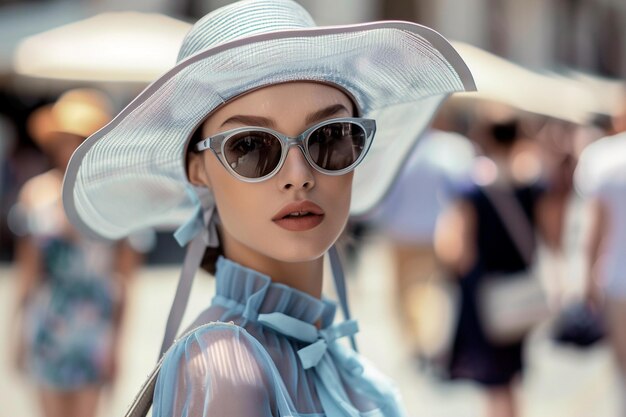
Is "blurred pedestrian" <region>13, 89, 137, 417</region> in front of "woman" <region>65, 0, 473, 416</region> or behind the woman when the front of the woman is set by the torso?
behind

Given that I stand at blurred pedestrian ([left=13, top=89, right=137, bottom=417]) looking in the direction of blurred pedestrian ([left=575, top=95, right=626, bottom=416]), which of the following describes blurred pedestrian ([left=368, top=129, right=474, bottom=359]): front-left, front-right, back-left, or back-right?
front-left

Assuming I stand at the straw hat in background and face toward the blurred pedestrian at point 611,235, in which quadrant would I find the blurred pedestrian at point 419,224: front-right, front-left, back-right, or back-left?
front-left

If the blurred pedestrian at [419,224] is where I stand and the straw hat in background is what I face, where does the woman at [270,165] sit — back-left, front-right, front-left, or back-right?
front-left

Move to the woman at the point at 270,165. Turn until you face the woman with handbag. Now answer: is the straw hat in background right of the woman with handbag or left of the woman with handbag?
left

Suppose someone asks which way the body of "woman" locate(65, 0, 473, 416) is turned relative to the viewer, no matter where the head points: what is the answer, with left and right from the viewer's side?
facing the viewer and to the right of the viewer

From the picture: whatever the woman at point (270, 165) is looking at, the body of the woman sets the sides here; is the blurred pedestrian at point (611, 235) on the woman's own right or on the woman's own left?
on the woman's own left

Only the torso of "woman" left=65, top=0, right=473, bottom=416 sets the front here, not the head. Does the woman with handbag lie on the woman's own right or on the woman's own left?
on the woman's own left

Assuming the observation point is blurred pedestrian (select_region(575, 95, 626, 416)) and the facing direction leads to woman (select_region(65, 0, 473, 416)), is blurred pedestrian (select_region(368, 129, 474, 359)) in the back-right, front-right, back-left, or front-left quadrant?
back-right

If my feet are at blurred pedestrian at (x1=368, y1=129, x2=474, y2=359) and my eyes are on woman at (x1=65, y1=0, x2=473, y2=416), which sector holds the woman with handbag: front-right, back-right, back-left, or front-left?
front-left

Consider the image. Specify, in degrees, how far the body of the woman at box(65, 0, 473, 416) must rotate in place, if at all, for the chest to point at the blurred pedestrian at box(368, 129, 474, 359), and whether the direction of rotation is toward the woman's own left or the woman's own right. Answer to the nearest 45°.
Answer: approximately 135° to the woman's own left
